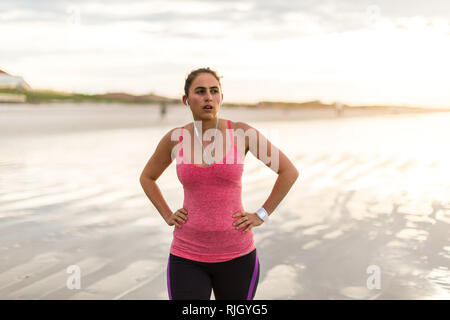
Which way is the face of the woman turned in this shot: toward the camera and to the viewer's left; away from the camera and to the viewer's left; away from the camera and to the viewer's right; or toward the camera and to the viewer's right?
toward the camera and to the viewer's right

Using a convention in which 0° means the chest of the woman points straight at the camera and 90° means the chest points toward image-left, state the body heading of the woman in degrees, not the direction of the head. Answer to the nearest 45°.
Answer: approximately 0°
